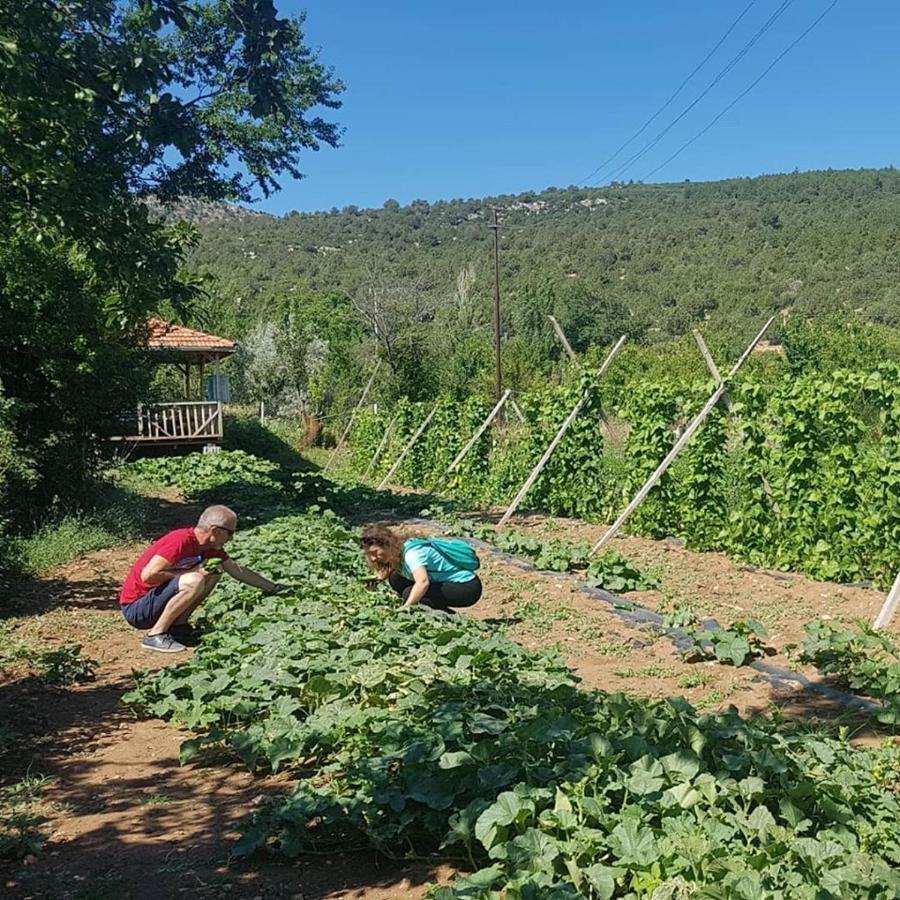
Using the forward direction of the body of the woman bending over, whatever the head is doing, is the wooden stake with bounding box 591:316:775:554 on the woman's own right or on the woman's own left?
on the woman's own right

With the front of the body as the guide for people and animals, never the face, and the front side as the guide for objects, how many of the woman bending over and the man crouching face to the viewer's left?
1

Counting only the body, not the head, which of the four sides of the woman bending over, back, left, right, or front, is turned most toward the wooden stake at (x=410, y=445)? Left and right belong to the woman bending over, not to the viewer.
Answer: right

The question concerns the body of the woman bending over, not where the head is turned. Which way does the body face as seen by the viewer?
to the viewer's left

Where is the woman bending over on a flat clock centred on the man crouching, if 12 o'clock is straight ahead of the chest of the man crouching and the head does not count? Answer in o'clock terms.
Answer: The woman bending over is roughly at 12 o'clock from the man crouching.

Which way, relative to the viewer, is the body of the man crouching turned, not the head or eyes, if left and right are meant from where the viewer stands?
facing to the right of the viewer

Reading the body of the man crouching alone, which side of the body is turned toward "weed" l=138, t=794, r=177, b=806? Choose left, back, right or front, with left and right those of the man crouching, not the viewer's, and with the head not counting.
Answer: right

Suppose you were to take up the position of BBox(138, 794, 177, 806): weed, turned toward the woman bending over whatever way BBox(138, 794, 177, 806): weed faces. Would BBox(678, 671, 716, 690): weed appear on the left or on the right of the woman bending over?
right

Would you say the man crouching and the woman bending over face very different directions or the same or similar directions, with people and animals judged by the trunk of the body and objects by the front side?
very different directions

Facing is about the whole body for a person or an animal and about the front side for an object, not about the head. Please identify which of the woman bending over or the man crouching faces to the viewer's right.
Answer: the man crouching

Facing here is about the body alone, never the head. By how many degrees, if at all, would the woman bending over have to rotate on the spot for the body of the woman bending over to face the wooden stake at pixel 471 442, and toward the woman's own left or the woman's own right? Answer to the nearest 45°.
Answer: approximately 90° to the woman's own right

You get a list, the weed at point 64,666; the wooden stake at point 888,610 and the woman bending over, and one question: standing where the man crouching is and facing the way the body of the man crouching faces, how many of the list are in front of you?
2
